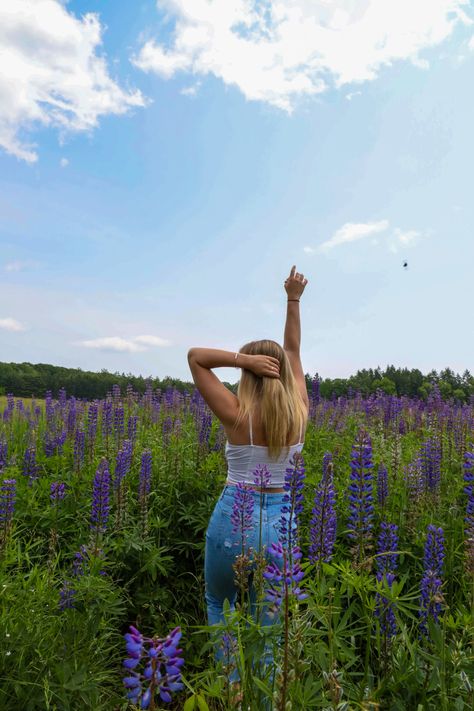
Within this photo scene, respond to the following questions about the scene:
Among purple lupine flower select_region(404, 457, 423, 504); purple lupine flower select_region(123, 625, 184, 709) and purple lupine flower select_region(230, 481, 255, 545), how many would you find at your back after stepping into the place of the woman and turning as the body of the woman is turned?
2

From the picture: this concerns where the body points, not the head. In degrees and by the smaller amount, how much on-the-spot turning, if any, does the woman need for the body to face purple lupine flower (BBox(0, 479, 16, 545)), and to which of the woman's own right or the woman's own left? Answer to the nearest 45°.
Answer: approximately 90° to the woman's own left

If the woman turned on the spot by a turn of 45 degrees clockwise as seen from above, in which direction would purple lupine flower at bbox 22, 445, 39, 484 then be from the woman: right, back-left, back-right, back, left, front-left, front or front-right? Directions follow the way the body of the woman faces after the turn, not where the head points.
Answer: left

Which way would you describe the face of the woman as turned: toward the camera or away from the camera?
away from the camera

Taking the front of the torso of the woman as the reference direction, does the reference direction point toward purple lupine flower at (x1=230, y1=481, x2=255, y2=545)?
no

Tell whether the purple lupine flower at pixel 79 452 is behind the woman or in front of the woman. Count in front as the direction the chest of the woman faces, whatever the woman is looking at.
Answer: in front

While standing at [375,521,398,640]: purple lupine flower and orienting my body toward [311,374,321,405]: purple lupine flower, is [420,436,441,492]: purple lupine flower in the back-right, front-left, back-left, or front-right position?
front-right

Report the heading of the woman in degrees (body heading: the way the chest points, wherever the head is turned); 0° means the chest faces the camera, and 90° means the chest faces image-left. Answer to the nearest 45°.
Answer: approximately 180°

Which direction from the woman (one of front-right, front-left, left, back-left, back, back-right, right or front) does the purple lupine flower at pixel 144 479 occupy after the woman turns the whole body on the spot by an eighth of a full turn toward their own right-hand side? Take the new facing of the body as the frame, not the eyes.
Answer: left

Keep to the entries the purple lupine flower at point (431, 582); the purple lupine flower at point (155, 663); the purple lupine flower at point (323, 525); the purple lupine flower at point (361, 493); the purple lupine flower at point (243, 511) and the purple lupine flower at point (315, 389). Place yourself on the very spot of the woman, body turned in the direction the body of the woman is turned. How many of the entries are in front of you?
1

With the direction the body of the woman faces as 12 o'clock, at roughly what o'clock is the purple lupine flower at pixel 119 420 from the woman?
The purple lupine flower is roughly at 11 o'clock from the woman.

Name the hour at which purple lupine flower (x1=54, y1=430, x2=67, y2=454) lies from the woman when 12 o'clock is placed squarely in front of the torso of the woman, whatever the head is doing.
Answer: The purple lupine flower is roughly at 11 o'clock from the woman.

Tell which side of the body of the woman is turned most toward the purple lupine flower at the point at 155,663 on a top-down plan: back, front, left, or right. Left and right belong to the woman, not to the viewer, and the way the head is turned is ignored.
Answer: back

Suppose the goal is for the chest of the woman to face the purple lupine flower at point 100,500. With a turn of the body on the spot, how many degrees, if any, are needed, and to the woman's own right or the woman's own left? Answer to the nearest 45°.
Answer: approximately 90° to the woman's own left

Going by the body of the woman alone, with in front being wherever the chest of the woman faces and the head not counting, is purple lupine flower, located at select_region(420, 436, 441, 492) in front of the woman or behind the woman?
in front
